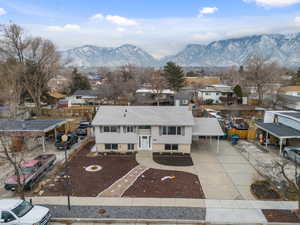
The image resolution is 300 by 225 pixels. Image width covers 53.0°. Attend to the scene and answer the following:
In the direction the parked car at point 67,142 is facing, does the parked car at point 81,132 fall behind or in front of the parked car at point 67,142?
behind

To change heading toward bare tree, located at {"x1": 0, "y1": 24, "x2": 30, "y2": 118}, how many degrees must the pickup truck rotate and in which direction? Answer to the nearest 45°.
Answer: approximately 135° to its right

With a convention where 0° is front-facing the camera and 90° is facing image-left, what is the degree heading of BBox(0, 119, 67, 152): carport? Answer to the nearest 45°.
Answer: approximately 0°

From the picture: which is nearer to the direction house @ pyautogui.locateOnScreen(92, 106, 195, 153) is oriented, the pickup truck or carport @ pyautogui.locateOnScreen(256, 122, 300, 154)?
the pickup truck

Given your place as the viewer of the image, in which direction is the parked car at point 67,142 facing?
facing the viewer and to the left of the viewer

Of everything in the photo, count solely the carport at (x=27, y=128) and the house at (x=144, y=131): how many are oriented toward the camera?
2

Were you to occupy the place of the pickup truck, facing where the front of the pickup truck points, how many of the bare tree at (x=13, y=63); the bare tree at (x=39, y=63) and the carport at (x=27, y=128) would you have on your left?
0

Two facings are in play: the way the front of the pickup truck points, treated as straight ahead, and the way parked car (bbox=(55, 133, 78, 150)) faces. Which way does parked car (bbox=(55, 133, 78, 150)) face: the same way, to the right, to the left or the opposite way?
the same way

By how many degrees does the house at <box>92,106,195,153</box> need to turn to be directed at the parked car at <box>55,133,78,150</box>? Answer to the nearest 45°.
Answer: approximately 90° to its right

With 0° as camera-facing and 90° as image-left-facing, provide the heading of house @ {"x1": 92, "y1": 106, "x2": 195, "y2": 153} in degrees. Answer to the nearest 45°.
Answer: approximately 0°

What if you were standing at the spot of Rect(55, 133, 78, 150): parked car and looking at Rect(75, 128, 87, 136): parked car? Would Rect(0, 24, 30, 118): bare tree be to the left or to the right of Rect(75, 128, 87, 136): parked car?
left

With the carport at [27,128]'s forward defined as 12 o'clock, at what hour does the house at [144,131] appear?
The house is roughly at 10 o'clock from the carport.

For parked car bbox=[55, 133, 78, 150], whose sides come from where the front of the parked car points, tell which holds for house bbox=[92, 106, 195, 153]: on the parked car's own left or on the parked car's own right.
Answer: on the parked car's own left

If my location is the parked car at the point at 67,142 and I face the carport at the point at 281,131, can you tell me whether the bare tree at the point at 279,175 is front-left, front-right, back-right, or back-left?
front-right
